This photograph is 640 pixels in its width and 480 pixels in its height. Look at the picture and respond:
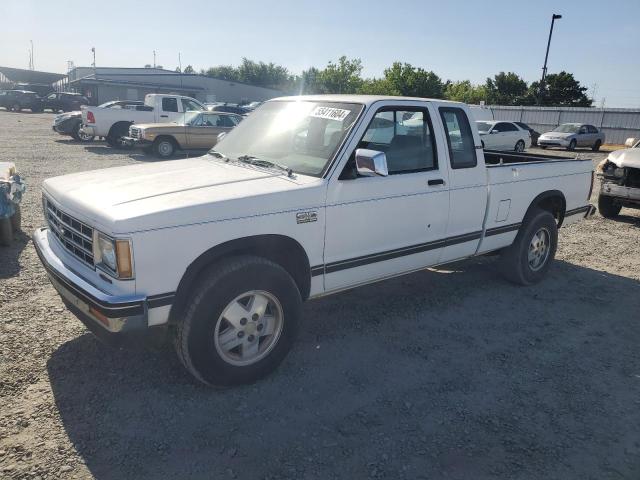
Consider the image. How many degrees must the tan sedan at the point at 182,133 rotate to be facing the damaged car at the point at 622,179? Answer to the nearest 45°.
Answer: approximately 90° to its left

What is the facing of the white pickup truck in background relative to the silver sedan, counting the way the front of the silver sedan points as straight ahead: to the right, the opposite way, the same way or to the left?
the opposite way

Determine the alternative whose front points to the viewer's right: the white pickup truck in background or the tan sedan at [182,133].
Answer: the white pickup truck in background

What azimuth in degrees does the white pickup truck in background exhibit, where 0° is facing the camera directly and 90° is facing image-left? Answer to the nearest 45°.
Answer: approximately 270°

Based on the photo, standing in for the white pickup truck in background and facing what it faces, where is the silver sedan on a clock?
The silver sedan is roughly at 12 o'clock from the white pickup truck in background.

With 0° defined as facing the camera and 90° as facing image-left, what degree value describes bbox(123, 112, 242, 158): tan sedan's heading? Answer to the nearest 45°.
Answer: approximately 45°

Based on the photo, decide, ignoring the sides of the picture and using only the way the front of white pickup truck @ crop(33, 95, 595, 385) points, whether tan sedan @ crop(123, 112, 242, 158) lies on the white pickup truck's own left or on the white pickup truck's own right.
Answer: on the white pickup truck's own right

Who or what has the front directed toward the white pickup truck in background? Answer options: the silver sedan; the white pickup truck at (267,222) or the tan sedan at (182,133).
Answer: the silver sedan

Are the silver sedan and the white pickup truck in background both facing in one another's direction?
yes

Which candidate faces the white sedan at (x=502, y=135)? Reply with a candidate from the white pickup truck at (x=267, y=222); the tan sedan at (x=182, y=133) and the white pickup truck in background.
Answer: the white pickup truck in background

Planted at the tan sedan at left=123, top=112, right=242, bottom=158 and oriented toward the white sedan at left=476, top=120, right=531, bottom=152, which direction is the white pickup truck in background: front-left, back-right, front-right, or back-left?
back-left
